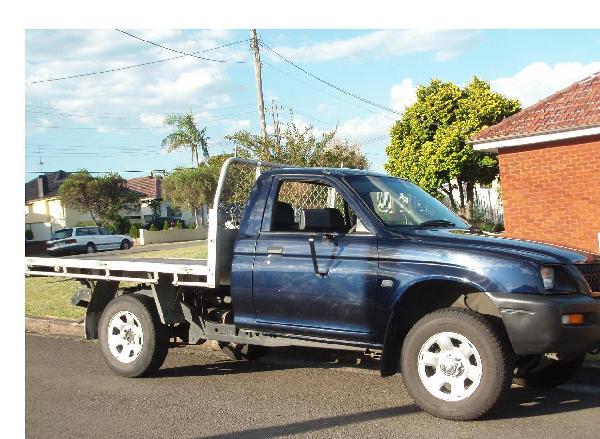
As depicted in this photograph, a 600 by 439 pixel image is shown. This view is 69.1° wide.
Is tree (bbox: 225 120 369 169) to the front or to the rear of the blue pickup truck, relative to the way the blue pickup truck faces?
to the rear

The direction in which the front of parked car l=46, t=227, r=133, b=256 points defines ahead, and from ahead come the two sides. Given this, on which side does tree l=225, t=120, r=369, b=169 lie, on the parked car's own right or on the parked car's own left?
on the parked car's own right

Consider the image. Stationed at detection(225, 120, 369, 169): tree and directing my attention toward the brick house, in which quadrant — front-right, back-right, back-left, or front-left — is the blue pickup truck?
front-right

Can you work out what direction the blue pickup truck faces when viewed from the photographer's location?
facing the viewer and to the right of the viewer

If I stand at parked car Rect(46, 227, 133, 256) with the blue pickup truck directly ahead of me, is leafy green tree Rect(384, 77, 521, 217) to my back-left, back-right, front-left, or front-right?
front-left

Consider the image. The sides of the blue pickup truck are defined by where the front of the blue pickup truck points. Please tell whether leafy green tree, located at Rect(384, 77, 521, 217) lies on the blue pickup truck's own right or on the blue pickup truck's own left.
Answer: on the blue pickup truck's own left

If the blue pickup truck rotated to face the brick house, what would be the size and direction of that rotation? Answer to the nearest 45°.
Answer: approximately 90° to its left

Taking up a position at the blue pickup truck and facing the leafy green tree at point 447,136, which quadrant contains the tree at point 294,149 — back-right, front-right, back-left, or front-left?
front-left
